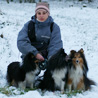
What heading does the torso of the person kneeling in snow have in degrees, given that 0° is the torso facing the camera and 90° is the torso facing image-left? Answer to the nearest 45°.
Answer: approximately 0°

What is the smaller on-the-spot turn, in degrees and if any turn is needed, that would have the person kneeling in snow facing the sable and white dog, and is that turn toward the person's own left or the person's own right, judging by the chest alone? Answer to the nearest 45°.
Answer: approximately 90° to the person's own left

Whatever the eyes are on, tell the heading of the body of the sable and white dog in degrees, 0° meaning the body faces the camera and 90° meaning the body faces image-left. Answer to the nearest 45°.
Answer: approximately 0°

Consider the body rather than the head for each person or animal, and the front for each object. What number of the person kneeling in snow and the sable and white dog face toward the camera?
2

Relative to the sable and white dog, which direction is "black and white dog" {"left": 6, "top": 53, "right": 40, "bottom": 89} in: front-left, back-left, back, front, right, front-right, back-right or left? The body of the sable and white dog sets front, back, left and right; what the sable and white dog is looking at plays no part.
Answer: right

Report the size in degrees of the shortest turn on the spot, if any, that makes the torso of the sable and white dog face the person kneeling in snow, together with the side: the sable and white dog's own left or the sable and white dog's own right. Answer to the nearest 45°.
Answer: approximately 90° to the sable and white dog's own right

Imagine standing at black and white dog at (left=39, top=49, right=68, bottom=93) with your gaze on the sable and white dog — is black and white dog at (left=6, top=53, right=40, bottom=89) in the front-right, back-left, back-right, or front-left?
back-left
